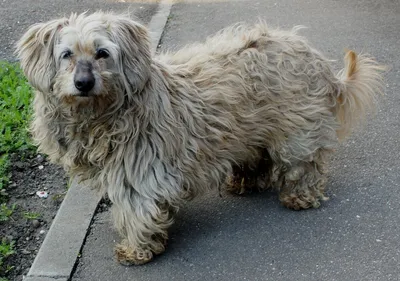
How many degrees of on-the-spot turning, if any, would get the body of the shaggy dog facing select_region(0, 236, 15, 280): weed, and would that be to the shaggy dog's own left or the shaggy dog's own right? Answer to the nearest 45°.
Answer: approximately 45° to the shaggy dog's own right

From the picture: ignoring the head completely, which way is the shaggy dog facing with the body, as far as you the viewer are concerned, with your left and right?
facing the viewer and to the left of the viewer
